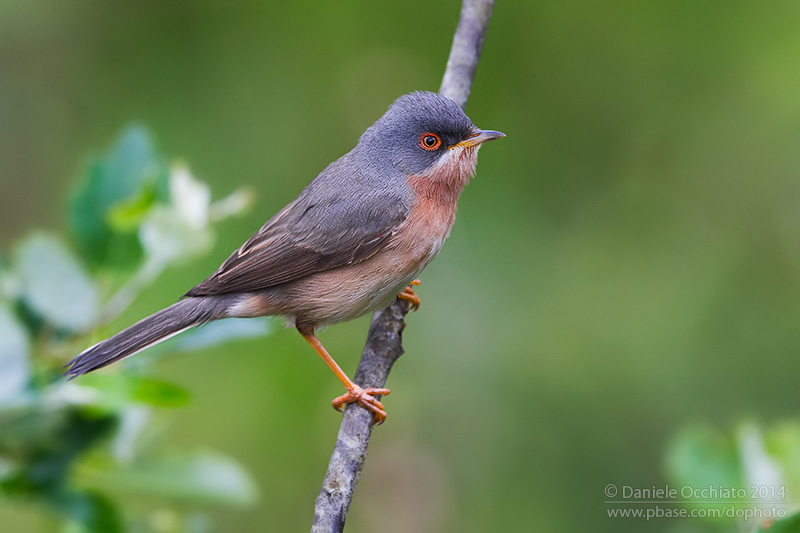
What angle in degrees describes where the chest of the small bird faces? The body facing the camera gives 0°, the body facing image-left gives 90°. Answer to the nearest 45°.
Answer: approximately 270°
